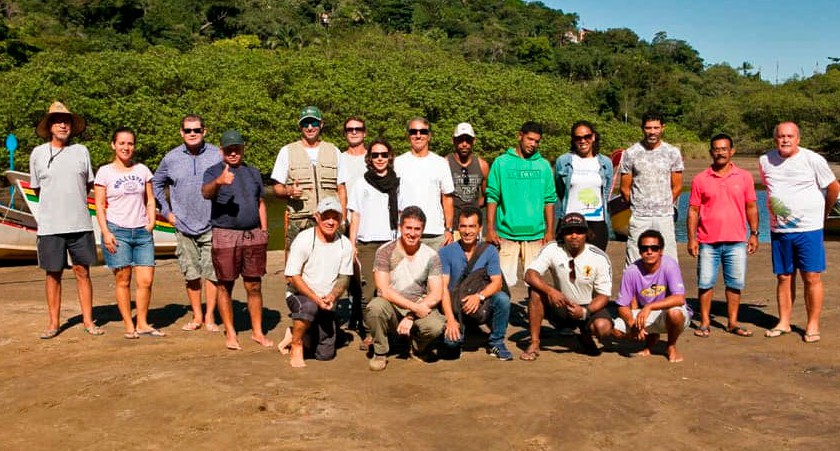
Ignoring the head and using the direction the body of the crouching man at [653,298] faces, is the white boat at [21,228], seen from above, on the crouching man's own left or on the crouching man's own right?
on the crouching man's own right

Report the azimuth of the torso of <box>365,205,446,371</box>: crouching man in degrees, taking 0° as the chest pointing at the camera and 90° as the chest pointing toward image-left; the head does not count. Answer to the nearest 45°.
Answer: approximately 0°

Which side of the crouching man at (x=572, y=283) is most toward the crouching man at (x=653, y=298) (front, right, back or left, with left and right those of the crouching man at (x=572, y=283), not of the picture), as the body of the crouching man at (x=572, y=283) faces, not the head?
left

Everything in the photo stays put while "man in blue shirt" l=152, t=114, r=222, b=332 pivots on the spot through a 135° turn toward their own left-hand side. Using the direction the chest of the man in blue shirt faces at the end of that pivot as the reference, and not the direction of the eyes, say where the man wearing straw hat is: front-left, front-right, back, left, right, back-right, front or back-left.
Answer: back-left

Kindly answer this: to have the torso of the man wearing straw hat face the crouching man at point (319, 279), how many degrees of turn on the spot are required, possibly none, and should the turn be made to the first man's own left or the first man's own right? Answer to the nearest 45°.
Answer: approximately 45° to the first man's own left

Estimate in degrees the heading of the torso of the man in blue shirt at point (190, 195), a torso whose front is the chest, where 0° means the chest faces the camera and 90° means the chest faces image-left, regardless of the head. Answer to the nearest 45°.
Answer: approximately 0°
